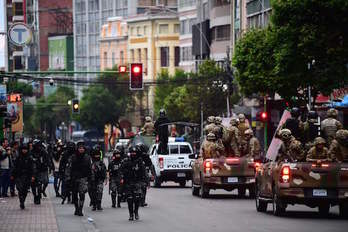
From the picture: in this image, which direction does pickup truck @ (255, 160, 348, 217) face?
away from the camera

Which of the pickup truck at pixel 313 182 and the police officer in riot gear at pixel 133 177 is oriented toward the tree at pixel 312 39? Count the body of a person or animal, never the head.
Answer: the pickup truck

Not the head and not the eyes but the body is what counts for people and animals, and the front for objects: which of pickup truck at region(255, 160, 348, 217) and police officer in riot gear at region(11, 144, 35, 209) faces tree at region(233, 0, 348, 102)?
the pickup truck

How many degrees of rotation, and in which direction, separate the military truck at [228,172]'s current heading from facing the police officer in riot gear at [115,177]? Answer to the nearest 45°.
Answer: approximately 135° to its left

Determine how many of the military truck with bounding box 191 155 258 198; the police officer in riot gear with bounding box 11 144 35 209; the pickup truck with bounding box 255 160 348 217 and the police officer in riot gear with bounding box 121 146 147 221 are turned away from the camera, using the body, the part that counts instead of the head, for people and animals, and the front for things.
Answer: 2

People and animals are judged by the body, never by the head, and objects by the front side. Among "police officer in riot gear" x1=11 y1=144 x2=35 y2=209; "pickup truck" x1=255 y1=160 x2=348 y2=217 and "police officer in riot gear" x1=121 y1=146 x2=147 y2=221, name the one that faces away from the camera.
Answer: the pickup truck

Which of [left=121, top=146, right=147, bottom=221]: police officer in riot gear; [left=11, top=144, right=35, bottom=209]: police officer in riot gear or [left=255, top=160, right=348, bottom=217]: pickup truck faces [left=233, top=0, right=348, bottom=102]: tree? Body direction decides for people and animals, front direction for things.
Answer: the pickup truck

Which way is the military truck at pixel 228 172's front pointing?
away from the camera

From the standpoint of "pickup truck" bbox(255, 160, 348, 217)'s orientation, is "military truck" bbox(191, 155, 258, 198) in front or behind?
in front

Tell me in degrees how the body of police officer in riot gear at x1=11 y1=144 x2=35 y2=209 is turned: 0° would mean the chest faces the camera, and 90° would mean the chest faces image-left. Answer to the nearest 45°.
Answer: approximately 0°
